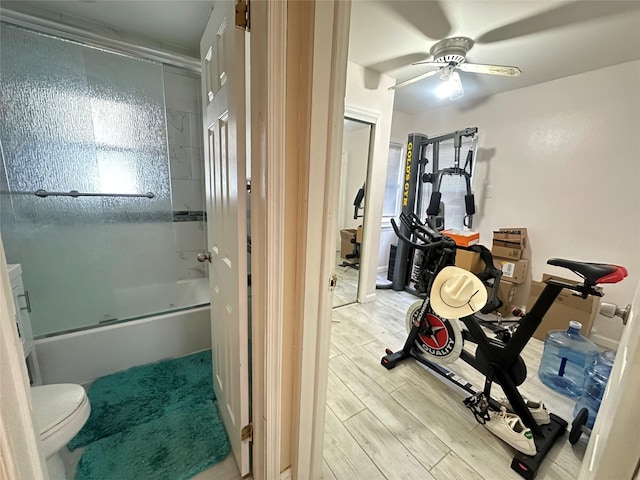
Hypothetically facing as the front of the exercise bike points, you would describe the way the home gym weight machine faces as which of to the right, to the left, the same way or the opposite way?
the opposite way

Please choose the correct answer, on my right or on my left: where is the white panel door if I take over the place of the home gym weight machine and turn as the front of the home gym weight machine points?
on my right

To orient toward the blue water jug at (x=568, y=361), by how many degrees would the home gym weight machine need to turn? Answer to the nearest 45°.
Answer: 0° — it already faces it

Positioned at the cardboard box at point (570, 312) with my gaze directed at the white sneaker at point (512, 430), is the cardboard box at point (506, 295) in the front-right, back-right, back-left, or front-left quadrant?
back-right

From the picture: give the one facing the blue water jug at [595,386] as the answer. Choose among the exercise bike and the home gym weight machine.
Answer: the home gym weight machine

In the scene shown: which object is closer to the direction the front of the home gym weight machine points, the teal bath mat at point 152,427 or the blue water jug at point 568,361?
the blue water jug

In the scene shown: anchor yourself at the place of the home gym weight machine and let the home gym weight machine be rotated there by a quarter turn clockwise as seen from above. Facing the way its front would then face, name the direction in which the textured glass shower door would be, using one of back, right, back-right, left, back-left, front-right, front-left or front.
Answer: front

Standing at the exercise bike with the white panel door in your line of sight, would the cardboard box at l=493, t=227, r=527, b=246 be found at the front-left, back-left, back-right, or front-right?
back-right

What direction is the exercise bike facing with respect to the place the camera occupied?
facing away from the viewer and to the left of the viewer

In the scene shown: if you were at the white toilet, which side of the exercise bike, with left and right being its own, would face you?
left

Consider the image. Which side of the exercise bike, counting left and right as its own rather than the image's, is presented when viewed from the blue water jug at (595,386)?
right

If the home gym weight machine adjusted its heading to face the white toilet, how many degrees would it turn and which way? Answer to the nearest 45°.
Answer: approximately 45° to its right

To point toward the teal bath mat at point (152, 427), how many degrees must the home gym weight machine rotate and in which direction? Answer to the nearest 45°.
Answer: approximately 45° to its right

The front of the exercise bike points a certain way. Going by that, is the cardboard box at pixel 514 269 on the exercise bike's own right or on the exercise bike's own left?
on the exercise bike's own right

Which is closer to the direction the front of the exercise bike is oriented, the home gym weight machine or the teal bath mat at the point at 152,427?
the home gym weight machine
